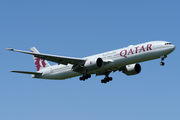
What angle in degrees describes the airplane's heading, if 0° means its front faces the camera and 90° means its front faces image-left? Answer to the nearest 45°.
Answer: approximately 315°
